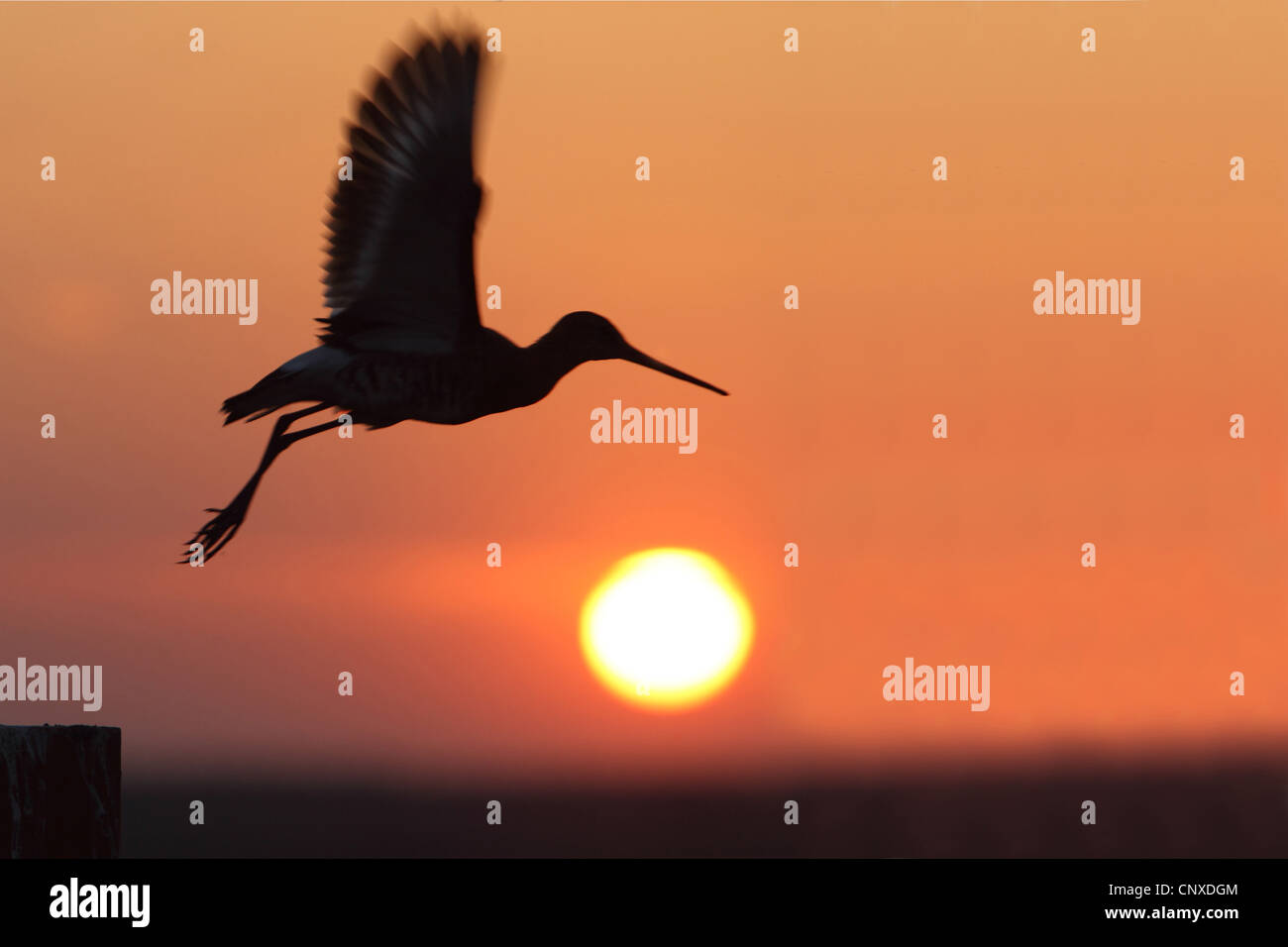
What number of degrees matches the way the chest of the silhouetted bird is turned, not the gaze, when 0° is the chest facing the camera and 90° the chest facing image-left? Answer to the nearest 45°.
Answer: approximately 270°

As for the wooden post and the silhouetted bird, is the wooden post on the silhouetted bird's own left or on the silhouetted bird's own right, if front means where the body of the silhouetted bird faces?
on the silhouetted bird's own right
